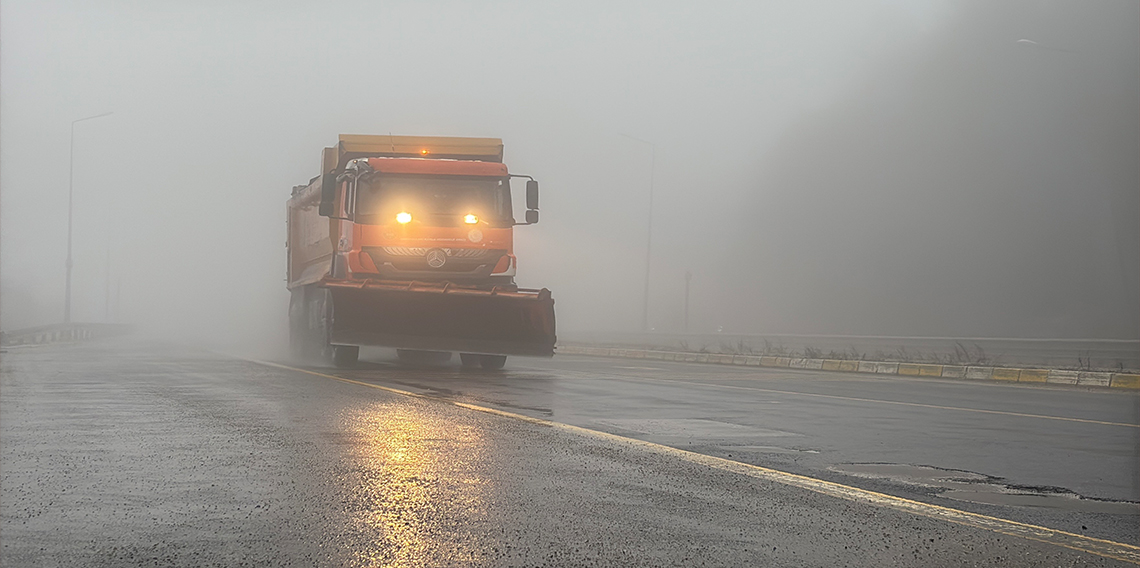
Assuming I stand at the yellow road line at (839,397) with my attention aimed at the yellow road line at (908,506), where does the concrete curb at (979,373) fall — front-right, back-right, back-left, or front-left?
back-left

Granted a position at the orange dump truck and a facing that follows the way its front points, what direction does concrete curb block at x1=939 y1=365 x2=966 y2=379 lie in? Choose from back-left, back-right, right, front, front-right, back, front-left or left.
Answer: left

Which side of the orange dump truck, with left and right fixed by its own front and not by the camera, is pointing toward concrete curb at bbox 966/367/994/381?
left

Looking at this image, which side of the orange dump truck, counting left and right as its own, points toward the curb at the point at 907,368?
left

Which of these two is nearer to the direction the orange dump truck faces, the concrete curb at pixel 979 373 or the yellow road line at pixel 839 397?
the yellow road line

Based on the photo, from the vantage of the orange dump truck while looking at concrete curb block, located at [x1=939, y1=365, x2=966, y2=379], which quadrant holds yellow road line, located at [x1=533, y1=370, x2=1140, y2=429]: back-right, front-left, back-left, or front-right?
front-right

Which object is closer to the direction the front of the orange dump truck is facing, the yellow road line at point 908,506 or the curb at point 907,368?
the yellow road line

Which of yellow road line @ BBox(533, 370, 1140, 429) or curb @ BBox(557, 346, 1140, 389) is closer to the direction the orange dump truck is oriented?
the yellow road line

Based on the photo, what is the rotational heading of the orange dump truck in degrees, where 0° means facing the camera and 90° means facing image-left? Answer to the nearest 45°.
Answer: approximately 0°

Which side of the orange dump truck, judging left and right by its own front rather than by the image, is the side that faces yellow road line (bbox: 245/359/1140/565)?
front

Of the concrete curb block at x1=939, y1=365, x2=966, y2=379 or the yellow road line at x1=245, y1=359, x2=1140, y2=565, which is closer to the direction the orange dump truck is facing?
the yellow road line

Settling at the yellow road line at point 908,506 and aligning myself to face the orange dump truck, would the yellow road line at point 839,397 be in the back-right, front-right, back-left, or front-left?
front-right

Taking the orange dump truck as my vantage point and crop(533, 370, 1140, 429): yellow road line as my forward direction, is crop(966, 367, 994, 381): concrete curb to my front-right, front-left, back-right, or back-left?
front-left

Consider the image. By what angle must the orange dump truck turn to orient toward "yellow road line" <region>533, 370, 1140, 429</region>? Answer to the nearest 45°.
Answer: approximately 45° to its left
